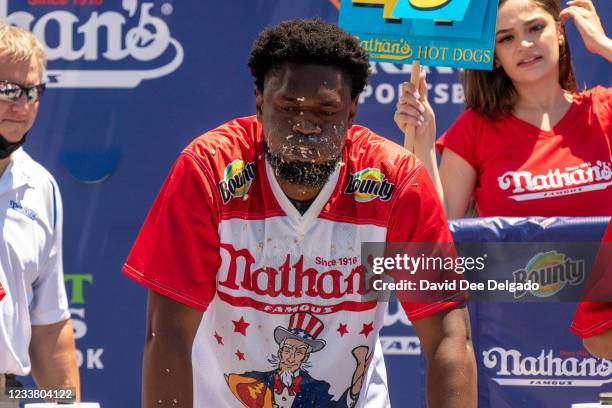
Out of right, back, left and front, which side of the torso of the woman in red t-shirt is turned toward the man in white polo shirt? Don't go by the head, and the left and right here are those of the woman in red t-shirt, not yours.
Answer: right

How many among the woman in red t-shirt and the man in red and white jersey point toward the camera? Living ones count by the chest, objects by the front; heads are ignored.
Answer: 2

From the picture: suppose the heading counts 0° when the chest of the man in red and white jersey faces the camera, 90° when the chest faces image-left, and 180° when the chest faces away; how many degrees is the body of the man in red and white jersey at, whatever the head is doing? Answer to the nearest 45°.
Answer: approximately 0°

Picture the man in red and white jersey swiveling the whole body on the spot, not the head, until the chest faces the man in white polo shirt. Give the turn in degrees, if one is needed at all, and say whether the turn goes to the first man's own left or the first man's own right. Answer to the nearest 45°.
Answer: approximately 135° to the first man's own right

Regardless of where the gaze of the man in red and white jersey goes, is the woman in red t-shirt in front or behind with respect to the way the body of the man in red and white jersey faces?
behind

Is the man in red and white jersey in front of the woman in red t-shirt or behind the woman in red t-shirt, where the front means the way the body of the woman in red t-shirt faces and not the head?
in front
